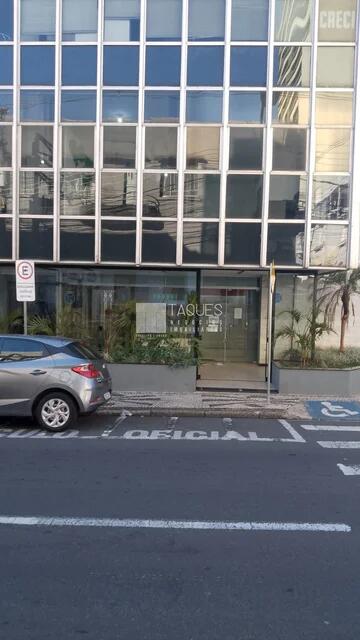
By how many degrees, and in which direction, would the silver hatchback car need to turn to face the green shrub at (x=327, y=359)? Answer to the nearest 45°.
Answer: approximately 135° to its right

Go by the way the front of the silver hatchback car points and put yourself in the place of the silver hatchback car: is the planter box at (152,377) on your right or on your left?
on your right

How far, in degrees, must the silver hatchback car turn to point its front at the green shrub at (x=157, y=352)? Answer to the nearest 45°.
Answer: approximately 135° to its right

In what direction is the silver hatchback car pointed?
to the viewer's left

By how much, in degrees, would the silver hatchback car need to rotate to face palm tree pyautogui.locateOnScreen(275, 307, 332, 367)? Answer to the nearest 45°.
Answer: approximately 135° to its right
